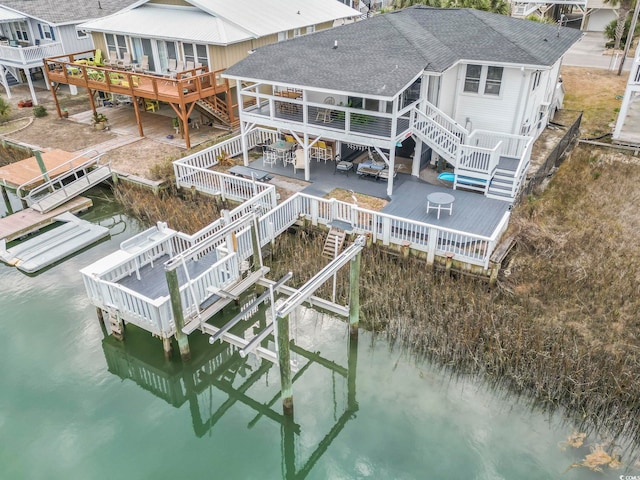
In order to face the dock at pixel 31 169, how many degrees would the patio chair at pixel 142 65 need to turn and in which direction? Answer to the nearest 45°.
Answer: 0° — it already faces it

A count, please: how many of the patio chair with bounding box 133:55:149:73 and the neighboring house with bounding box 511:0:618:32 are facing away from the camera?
0

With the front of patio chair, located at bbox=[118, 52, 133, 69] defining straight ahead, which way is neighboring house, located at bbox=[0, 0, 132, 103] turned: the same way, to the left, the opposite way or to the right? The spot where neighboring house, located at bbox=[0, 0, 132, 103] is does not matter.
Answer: the same way

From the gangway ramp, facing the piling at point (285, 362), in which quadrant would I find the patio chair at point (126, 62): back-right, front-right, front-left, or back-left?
back-left

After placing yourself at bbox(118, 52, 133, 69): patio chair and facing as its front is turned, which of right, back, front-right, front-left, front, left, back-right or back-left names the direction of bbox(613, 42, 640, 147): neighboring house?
left

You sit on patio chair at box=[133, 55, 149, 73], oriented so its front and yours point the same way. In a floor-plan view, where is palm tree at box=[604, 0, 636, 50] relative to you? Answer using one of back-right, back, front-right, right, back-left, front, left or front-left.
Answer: back-left

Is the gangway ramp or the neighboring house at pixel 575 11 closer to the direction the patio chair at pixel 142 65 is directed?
the gangway ramp

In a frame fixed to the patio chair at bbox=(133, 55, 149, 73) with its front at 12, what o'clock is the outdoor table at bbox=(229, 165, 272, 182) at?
The outdoor table is roughly at 10 o'clock from the patio chair.

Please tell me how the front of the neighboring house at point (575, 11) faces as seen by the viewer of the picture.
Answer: facing the viewer

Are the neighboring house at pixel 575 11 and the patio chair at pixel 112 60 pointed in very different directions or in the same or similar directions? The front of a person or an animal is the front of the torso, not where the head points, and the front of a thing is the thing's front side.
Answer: same or similar directions

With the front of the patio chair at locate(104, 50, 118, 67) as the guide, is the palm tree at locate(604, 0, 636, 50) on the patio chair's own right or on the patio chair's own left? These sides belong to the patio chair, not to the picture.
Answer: on the patio chair's own left

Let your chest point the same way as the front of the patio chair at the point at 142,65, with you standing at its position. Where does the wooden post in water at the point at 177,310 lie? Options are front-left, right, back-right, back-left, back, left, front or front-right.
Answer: front-left

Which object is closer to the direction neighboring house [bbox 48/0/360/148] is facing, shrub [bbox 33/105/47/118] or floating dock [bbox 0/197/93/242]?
the floating dock

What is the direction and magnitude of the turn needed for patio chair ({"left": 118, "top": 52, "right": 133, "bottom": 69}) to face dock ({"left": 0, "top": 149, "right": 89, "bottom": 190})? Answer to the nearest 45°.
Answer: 0° — it already faces it

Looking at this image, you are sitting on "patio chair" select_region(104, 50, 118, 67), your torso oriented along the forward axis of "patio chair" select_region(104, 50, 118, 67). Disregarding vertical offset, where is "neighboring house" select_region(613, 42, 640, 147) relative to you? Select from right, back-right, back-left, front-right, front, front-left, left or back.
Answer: left

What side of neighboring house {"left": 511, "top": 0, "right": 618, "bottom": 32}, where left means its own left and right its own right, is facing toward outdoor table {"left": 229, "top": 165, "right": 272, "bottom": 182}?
front

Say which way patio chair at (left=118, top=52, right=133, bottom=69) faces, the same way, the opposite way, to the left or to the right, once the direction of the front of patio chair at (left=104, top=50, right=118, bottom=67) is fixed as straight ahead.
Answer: the same way

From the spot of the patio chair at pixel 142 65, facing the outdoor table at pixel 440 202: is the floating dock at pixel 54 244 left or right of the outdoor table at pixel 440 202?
right
